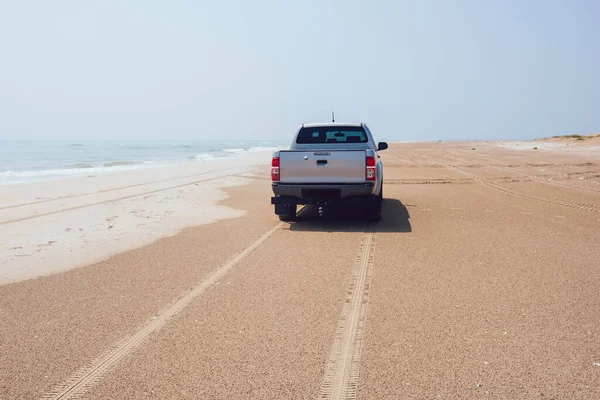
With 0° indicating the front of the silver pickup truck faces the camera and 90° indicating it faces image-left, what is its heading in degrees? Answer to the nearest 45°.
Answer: approximately 180°
